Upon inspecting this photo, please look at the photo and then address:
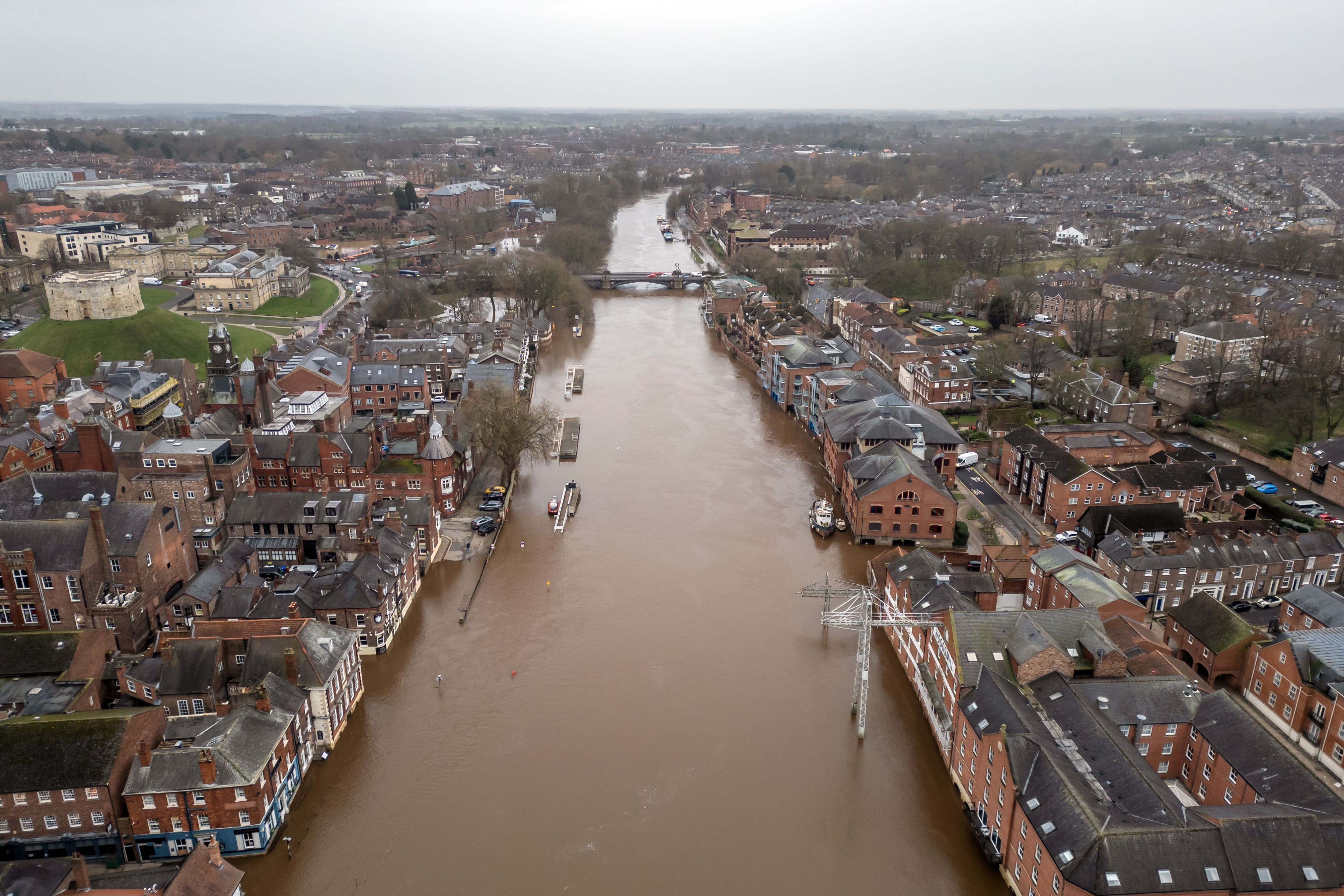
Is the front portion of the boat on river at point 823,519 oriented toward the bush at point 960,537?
no

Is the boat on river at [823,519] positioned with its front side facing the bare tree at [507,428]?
no
